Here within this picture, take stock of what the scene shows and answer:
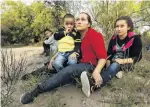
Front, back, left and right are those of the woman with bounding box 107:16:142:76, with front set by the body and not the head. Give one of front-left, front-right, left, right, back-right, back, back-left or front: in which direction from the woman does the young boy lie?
front-right

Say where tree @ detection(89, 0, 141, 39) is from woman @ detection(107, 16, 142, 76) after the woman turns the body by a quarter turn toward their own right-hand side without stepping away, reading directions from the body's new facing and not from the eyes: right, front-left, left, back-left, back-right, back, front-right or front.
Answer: front-right

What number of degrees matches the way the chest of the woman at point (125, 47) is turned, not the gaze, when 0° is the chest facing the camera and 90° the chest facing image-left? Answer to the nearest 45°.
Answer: approximately 45°

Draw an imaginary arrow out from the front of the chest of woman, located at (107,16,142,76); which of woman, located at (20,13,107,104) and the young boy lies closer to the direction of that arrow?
the woman

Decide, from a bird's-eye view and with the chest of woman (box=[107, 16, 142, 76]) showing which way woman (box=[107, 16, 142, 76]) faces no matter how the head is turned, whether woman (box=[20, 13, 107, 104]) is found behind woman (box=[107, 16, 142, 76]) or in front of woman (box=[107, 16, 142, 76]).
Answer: in front

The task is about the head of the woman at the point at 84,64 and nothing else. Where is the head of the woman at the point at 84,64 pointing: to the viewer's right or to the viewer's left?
to the viewer's left

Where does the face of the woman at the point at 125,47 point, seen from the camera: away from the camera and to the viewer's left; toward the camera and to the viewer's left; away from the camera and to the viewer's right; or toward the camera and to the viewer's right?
toward the camera and to the viewer's left
